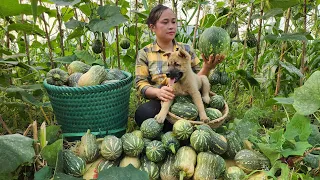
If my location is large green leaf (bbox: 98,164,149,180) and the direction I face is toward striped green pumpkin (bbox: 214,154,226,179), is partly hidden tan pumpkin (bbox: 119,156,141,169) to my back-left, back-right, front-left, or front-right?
front-left

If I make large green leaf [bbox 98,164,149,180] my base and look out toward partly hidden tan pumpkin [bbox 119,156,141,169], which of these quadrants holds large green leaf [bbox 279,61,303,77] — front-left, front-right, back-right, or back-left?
front-right

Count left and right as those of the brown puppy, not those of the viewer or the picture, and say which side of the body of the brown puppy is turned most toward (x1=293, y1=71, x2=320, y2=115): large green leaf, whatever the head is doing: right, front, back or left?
left

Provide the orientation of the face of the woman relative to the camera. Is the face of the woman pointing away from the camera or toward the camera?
toward the camera

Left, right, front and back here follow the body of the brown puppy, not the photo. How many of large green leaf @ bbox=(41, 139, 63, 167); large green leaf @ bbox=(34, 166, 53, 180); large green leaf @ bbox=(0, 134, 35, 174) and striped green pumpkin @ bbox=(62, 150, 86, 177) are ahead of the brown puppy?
4

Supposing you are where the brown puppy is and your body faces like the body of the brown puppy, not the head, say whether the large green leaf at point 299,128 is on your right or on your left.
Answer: on your left

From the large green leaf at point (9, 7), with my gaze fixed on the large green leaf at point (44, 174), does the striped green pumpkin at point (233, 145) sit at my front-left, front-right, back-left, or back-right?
front-left

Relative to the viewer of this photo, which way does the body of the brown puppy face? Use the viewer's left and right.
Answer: facing the viewer and to the left of the viewer

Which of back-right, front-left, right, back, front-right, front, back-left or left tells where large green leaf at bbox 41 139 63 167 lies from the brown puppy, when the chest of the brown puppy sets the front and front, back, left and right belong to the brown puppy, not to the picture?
front

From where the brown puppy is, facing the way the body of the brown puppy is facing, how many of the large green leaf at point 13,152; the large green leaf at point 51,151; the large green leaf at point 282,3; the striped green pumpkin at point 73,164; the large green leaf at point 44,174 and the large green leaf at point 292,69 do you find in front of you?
4
